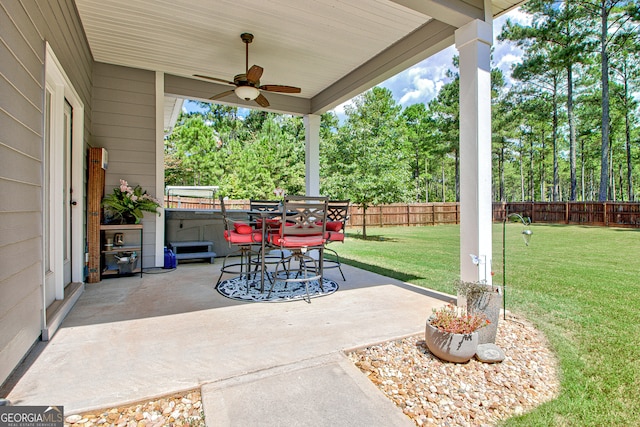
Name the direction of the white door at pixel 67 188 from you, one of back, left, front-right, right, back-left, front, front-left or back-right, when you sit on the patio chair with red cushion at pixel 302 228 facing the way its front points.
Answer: front-left

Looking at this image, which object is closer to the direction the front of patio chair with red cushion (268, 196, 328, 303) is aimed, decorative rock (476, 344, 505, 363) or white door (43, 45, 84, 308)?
the white door

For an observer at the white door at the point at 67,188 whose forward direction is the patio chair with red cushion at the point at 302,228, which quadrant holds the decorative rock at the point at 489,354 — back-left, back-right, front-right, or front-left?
front-right

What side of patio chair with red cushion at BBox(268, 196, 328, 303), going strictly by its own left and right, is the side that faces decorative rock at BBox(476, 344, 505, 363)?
back

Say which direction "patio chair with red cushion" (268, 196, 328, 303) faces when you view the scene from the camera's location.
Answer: facing away from the viewer and to the left of the viewer

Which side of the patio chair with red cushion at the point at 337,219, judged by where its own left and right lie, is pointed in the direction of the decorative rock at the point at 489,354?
left

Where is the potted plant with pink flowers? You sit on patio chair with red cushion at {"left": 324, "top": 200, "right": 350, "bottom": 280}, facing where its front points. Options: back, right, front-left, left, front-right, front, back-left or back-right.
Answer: front-right

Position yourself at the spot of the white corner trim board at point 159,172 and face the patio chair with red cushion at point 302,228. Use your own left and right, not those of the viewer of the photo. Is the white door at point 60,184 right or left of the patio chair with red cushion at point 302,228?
right

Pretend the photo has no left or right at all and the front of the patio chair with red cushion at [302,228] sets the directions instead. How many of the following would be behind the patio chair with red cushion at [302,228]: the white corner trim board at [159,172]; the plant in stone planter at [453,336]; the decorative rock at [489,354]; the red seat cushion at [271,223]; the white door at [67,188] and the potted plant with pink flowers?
2

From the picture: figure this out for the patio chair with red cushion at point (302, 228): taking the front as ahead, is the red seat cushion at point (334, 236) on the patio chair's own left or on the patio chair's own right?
on the patio chair's own right

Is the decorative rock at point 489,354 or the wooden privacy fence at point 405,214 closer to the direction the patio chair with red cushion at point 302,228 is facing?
the wooden privacy fence

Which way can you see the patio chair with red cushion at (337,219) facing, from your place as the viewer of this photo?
facing the viewer and to the left of the viewer

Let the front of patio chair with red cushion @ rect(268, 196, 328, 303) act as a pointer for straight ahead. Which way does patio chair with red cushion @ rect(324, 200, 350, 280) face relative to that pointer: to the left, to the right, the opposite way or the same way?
to the left

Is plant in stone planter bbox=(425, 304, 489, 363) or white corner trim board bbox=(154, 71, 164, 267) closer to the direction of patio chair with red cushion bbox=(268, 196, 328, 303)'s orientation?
the white corner trim board

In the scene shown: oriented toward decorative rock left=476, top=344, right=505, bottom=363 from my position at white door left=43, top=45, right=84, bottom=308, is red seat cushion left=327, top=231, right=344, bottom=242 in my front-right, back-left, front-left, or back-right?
front-left

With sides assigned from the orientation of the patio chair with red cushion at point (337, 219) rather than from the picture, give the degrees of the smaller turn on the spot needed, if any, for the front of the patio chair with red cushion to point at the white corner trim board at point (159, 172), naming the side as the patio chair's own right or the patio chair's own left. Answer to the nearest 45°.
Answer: approximately 45° to the patio chair's own right

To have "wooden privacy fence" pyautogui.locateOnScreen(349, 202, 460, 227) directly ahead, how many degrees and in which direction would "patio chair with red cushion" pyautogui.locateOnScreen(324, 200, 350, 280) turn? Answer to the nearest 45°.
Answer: approximately 135° to its right
